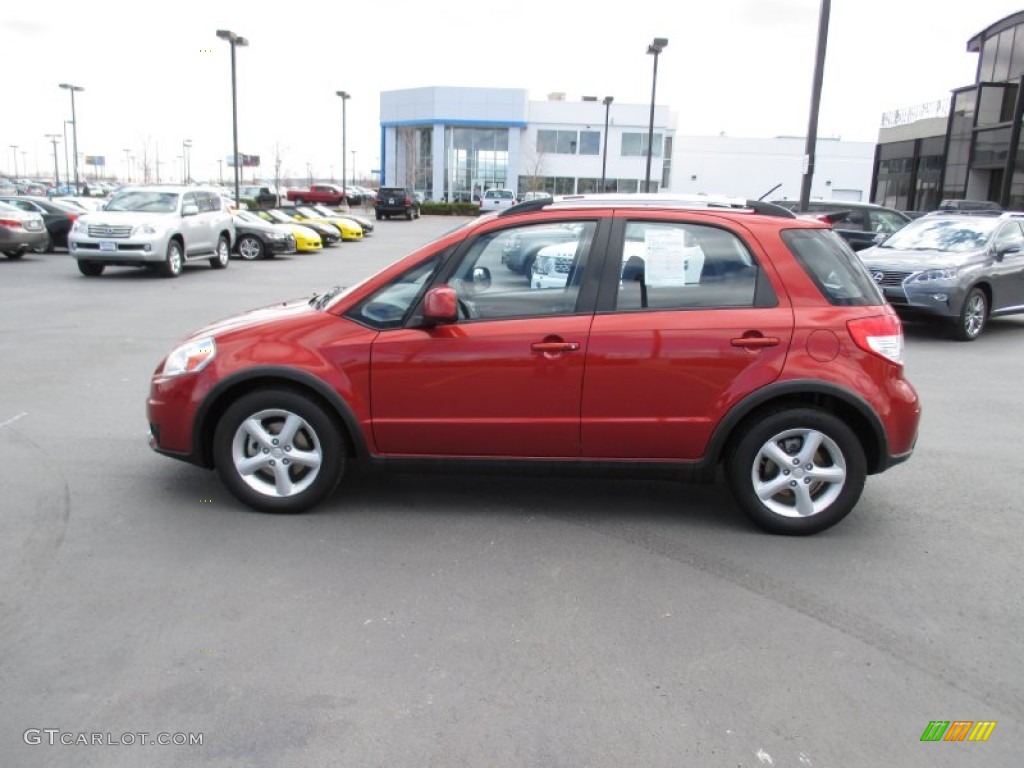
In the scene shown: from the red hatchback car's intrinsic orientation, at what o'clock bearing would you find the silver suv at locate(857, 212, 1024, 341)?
The silver suv is roughly at 4 o'clock from the red hatchback car.

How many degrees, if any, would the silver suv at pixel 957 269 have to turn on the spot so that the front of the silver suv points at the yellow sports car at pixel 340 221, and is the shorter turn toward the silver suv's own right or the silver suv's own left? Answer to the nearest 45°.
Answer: approximately 90° to the silver suv's own right

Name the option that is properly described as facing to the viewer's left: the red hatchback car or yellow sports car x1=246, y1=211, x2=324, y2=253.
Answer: the red hatchback car

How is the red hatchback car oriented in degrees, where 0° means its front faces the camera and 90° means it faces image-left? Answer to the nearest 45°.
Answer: approximately 90°

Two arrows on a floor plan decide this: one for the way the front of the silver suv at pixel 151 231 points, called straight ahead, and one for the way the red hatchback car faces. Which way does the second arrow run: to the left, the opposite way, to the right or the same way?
to the right

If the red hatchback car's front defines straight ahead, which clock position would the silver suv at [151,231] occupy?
The silver suv is roughly at 2 o'clock from the red hatchback car.

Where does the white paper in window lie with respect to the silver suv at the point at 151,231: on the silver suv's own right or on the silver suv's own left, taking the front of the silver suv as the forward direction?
on the silver suv's own left

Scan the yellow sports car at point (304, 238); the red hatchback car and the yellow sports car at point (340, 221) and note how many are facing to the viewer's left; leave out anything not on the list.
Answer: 1

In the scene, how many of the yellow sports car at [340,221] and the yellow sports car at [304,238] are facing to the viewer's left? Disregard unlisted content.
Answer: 0

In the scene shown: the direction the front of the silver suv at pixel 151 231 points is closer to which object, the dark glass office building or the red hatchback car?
the red hatchback car

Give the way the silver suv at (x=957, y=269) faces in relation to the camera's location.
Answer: facing the viewer and to the left of the viewer

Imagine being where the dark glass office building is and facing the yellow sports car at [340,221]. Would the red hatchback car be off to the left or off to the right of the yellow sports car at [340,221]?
left

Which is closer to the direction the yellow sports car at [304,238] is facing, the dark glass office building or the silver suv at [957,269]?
the silver suv
